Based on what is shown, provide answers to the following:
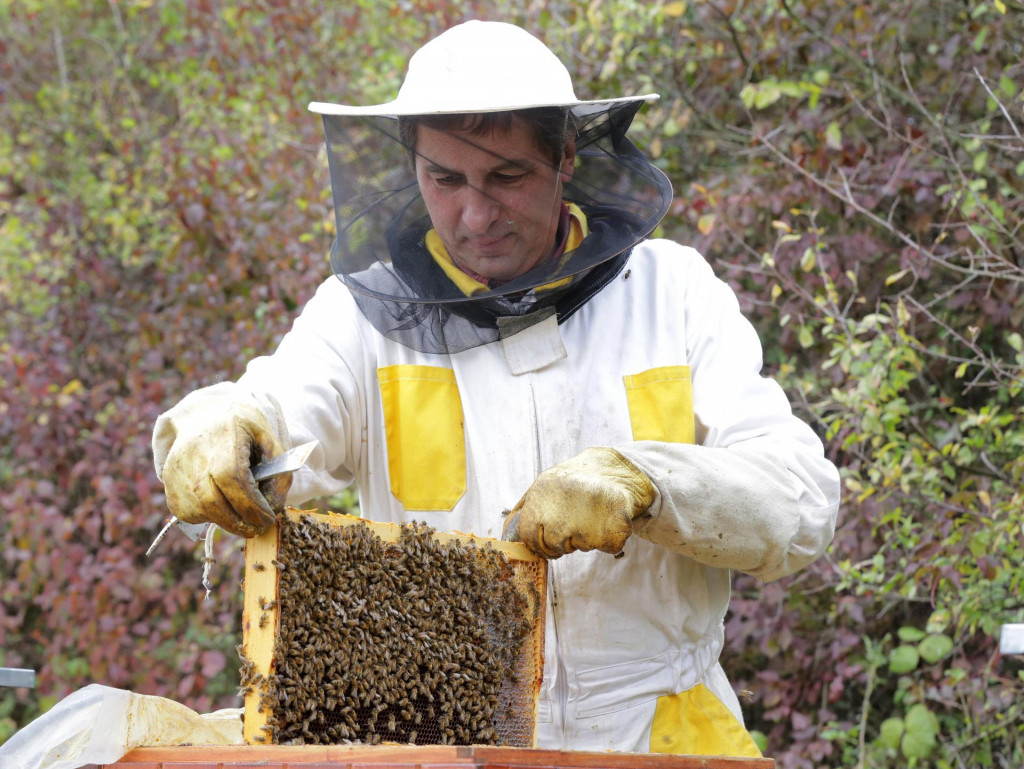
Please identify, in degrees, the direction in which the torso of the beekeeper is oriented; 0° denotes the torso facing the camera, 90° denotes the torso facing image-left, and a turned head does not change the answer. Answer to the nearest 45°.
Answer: approximately 0°
